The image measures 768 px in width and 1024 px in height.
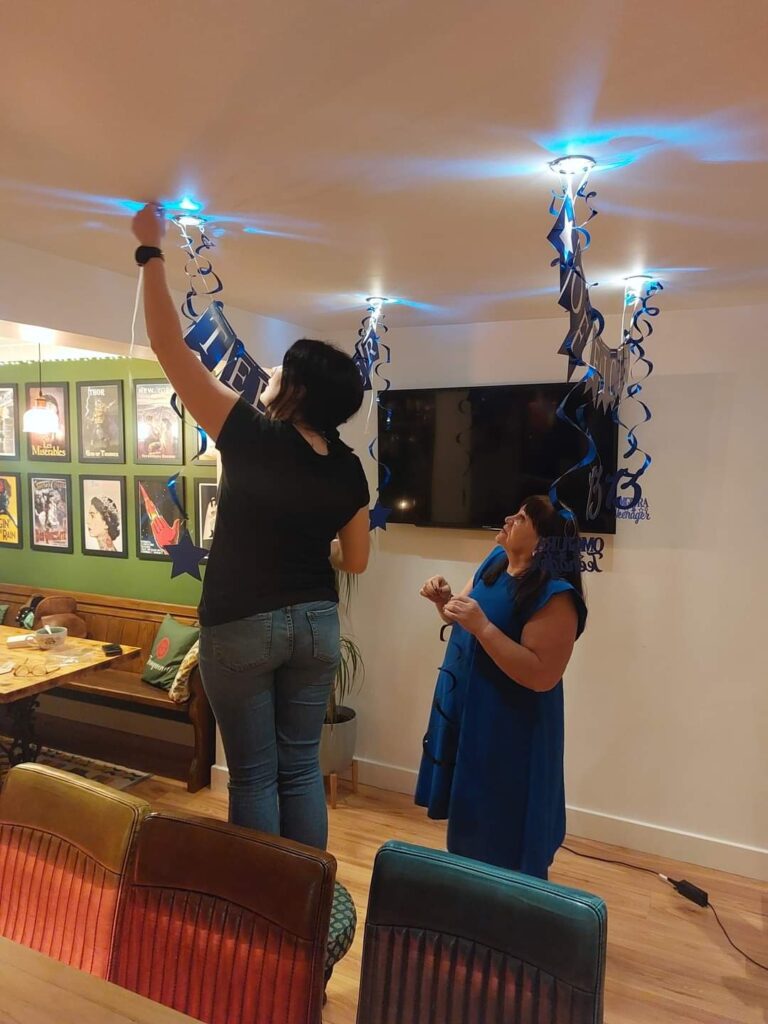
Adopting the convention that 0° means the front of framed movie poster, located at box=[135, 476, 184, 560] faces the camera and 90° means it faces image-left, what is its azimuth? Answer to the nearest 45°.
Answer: approximately 0°

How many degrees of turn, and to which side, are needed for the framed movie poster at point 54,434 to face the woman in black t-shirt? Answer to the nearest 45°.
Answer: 0° — it already faces them

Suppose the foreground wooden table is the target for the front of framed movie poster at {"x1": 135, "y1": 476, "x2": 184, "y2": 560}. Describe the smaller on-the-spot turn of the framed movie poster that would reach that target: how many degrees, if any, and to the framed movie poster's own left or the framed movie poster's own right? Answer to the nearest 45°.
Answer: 0° — it already faces it

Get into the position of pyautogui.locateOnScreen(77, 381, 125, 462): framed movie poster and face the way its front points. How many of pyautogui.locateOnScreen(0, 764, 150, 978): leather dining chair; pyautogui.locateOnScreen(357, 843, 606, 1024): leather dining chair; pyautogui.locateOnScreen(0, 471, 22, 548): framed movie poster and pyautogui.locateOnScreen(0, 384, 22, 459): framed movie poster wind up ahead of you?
2

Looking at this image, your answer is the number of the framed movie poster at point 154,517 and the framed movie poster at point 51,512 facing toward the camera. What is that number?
2

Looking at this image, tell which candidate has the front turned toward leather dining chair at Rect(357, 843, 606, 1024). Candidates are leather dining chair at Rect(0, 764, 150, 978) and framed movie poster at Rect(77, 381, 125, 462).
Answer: the framed movie poster
